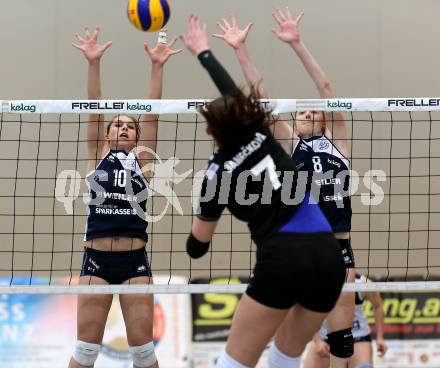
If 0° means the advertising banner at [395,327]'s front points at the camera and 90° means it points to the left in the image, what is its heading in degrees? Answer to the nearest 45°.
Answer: approximately 0°

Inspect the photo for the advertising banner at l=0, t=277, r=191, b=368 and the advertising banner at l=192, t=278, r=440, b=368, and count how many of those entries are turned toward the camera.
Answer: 2

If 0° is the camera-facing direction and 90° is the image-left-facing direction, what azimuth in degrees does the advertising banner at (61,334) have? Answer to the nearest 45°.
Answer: approximately 0°

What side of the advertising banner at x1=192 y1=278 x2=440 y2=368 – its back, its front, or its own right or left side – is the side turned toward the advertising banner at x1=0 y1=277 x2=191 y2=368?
right
